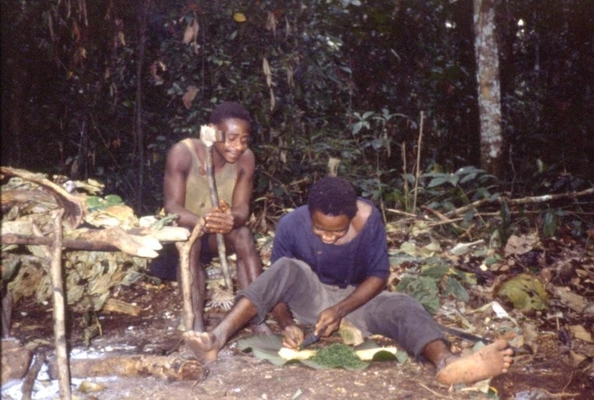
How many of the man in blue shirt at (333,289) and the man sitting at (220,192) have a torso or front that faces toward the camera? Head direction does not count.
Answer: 2

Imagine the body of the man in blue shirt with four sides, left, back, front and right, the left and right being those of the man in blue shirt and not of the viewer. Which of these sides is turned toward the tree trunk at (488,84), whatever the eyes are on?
back

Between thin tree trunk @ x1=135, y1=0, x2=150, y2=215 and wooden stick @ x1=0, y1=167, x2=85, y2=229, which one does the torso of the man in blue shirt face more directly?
the wooden stick

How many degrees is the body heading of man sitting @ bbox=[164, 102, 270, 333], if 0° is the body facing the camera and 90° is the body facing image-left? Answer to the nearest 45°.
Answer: approximately 0°

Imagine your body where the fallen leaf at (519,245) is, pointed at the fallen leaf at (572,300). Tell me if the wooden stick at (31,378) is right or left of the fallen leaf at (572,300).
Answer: right

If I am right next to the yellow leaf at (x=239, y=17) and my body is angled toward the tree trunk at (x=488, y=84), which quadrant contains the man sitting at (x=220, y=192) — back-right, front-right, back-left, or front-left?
back-right

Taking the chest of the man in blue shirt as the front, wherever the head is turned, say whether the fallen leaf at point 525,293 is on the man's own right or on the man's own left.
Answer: on the man's own left

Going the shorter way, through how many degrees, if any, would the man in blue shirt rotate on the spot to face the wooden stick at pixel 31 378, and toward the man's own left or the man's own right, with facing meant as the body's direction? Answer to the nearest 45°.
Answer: approximately 45° to the man's own right

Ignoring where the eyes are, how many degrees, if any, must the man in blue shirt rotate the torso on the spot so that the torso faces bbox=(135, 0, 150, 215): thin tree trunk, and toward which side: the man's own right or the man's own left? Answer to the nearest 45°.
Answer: approximately 135° to the man's own right

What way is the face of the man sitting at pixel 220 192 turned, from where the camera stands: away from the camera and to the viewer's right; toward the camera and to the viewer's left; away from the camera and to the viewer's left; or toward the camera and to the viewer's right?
toward the camera and to the viewer's right

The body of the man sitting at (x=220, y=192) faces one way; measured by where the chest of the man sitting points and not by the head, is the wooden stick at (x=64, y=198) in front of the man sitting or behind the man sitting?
in front

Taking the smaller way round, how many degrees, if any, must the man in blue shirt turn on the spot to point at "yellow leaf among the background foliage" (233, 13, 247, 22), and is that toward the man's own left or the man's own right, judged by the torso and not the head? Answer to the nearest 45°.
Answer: approximately 180°

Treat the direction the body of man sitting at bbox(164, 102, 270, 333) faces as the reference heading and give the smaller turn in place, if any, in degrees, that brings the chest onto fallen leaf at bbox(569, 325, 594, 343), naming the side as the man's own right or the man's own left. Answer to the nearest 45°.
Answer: approximately 90° to the man's own left
